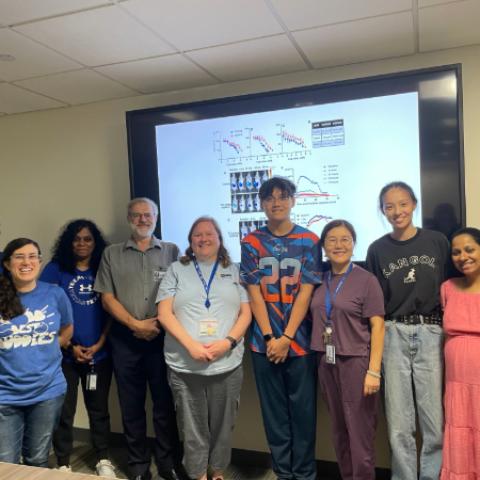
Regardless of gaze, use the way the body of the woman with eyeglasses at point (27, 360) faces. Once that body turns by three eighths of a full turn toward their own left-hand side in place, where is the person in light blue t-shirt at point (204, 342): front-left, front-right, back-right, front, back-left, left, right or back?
front-right

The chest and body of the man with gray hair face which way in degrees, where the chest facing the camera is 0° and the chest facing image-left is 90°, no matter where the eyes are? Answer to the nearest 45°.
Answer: approximately 0°

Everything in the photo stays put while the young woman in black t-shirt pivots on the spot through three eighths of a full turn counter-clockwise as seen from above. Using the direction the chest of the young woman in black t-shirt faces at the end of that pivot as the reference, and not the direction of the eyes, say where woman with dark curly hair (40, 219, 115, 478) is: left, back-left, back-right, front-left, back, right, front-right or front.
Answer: back-left
